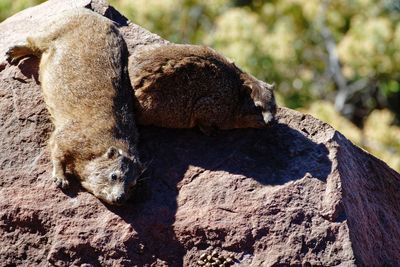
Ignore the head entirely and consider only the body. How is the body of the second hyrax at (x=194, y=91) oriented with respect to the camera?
to the viewer's right

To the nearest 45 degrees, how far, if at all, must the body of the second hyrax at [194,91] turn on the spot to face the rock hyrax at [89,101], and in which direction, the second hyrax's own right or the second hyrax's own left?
approximately 180°

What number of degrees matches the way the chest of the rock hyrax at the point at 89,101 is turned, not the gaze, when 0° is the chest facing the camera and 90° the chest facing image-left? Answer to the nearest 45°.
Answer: approximately 0°

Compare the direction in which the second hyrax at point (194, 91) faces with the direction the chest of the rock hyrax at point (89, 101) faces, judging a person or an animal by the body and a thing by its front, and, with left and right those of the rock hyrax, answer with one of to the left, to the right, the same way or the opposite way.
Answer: to the left

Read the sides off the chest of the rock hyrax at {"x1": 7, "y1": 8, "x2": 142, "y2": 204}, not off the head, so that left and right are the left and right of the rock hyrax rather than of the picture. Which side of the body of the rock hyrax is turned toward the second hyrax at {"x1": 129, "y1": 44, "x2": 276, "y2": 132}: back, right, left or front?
left
